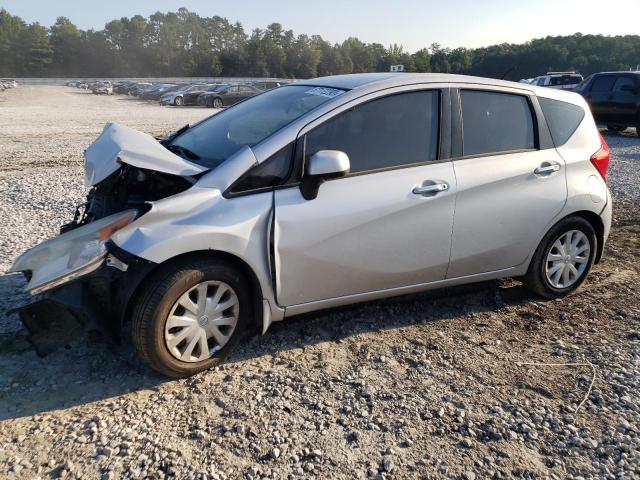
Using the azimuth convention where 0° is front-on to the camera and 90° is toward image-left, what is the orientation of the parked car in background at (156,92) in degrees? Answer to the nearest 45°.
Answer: approximately 45°

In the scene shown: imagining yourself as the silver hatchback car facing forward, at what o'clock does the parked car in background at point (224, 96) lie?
The parked car in background is roughly at 4 o'clock from the silver hatchback car.

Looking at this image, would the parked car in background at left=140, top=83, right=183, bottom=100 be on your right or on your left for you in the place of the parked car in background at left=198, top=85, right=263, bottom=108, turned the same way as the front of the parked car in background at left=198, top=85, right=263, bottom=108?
on your right

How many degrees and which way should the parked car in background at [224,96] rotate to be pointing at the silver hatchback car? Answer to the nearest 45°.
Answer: approximately 45° to its left
